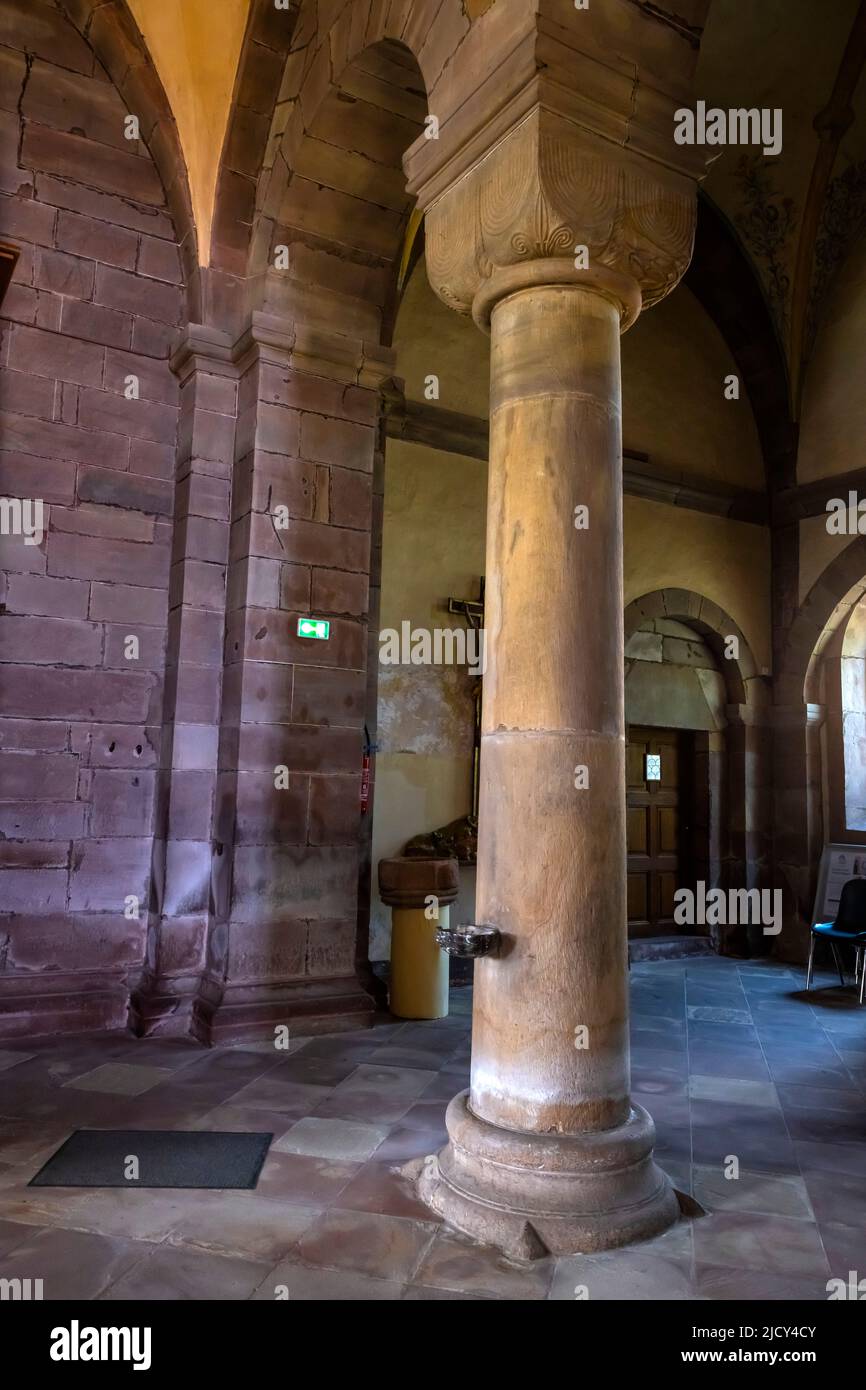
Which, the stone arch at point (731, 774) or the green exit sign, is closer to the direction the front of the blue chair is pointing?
the green exit sign

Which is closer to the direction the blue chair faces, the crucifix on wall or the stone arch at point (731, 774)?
the crucifix on wall

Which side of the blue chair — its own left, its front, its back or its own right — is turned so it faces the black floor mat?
front

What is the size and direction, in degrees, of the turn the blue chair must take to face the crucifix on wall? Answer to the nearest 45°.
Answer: approximately 45° to its right

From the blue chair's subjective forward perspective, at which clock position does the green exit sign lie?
The green exit sign is roughly at 12 o'clock from the blue chair.

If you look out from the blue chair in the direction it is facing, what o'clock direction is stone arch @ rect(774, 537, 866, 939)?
The stone arch is roughly at 4 o'clock from the blue chair.

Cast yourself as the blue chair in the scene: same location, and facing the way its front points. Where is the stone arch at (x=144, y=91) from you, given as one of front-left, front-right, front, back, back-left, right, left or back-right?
front

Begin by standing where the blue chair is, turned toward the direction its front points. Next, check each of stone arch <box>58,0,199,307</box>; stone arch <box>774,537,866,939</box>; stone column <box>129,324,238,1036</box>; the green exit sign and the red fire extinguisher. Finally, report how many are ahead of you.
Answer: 4

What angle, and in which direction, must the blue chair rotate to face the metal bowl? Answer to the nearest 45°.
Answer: approximately 45° to its left

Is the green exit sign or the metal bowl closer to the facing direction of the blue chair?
the green exit sign

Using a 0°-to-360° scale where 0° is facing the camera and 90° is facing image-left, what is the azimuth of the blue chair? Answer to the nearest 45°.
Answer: approximately 45°

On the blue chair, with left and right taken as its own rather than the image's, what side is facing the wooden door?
right

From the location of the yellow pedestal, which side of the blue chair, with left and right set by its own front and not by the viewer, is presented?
front

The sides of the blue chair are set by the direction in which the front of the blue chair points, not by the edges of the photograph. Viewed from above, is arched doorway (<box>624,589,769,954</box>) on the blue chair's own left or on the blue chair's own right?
on the blue chair's own right
